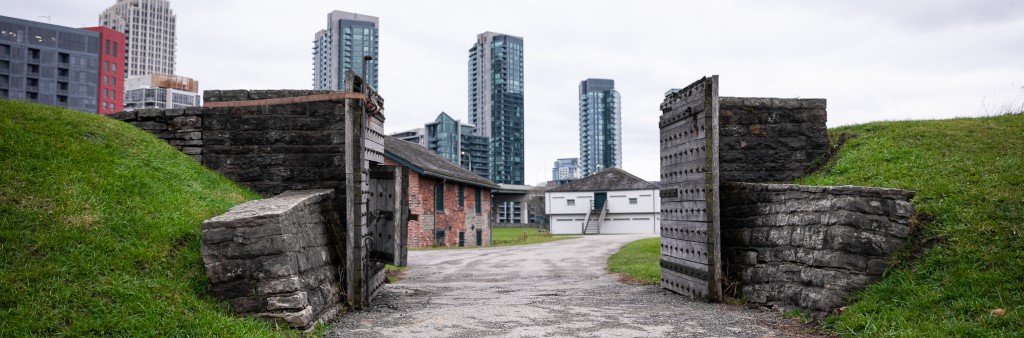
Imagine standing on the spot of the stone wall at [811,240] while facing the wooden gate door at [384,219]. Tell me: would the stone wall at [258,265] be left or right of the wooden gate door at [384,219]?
left

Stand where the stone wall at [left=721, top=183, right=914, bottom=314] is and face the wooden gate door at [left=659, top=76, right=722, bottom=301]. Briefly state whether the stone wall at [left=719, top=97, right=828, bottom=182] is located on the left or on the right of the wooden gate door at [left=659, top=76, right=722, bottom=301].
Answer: right

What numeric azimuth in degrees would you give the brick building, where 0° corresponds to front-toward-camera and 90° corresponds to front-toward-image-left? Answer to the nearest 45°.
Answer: approximately 315°
